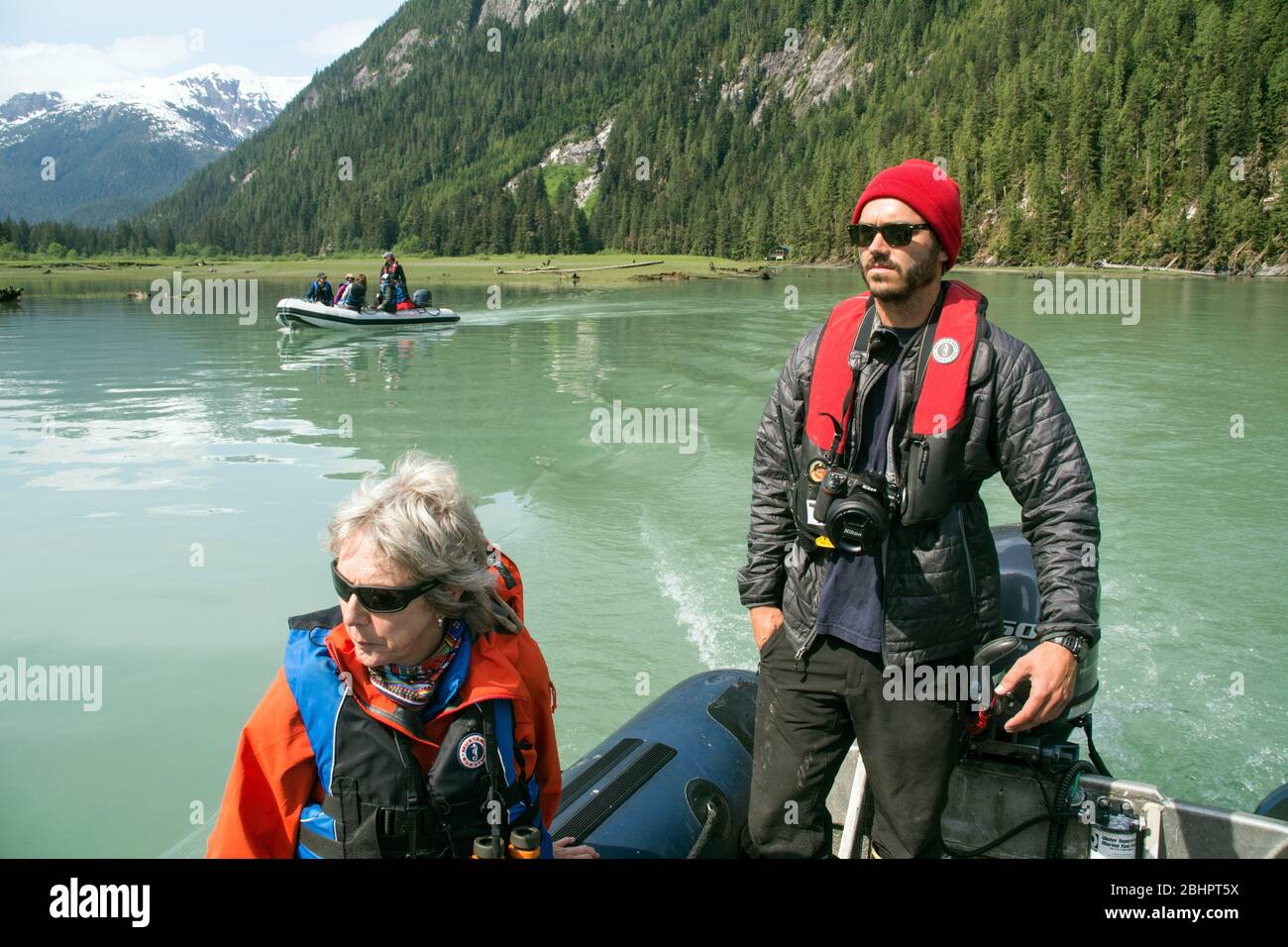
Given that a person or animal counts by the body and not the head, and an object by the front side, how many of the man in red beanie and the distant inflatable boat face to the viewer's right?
0

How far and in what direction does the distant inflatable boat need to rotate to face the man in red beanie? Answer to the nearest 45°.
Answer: approximately 90° to its left

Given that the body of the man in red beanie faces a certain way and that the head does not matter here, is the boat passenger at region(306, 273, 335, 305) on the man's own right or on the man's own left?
on the man's own right

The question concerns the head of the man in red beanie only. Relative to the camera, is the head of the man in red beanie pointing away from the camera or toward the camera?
toward the camera

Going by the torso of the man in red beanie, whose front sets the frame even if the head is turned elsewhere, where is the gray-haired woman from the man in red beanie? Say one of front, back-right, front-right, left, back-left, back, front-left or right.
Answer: front

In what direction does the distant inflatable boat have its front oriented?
to the viewer's left

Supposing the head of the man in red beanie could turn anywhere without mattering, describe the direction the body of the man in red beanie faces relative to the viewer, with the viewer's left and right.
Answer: facing the viewer and to the left of the viewer

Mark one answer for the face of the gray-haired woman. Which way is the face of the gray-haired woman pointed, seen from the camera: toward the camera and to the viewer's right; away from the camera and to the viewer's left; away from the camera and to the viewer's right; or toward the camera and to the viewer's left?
toward the camera and to the viewer's left

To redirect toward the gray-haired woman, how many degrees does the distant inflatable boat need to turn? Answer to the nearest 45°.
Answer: approximately 90° to its left
